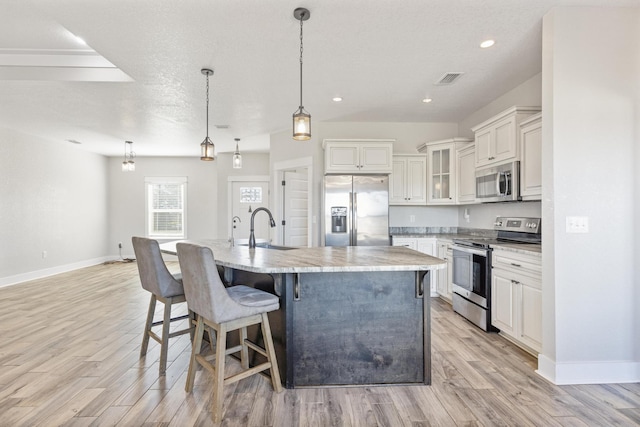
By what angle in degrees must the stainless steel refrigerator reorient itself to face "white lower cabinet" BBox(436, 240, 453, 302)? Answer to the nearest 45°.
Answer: approximately 90° to its left

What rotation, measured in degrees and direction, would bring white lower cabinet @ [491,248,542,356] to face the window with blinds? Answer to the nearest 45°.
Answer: approximately 45° to its right

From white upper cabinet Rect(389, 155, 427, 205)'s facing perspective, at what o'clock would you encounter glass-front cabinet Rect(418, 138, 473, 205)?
The glass-front cabinet is roughly at 9 o'clock from the white upper cabinet.

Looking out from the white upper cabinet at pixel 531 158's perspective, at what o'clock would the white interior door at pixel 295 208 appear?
The white interior door is roughly at 2 o'clock from the white upper cabinet.

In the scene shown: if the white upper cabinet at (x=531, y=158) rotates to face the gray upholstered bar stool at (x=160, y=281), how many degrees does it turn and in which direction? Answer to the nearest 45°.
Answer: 0° — it already faces it

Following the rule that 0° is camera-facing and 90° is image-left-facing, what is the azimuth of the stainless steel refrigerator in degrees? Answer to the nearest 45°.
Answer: approximately 0°

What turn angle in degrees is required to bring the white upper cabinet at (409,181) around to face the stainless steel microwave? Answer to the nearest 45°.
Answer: approximately 45° to its left
